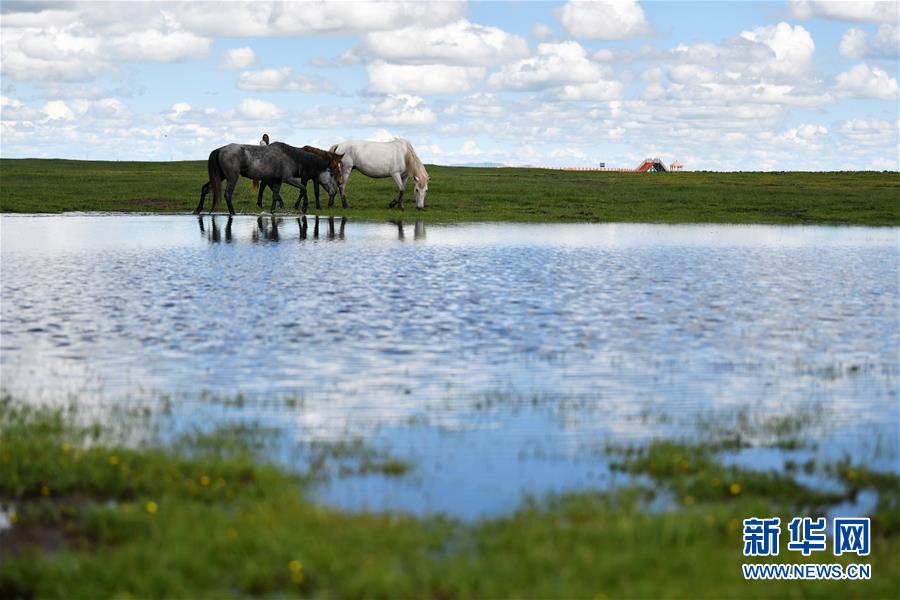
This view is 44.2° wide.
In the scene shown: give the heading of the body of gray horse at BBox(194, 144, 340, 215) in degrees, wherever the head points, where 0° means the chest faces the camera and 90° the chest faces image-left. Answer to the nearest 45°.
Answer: approximately 270°
